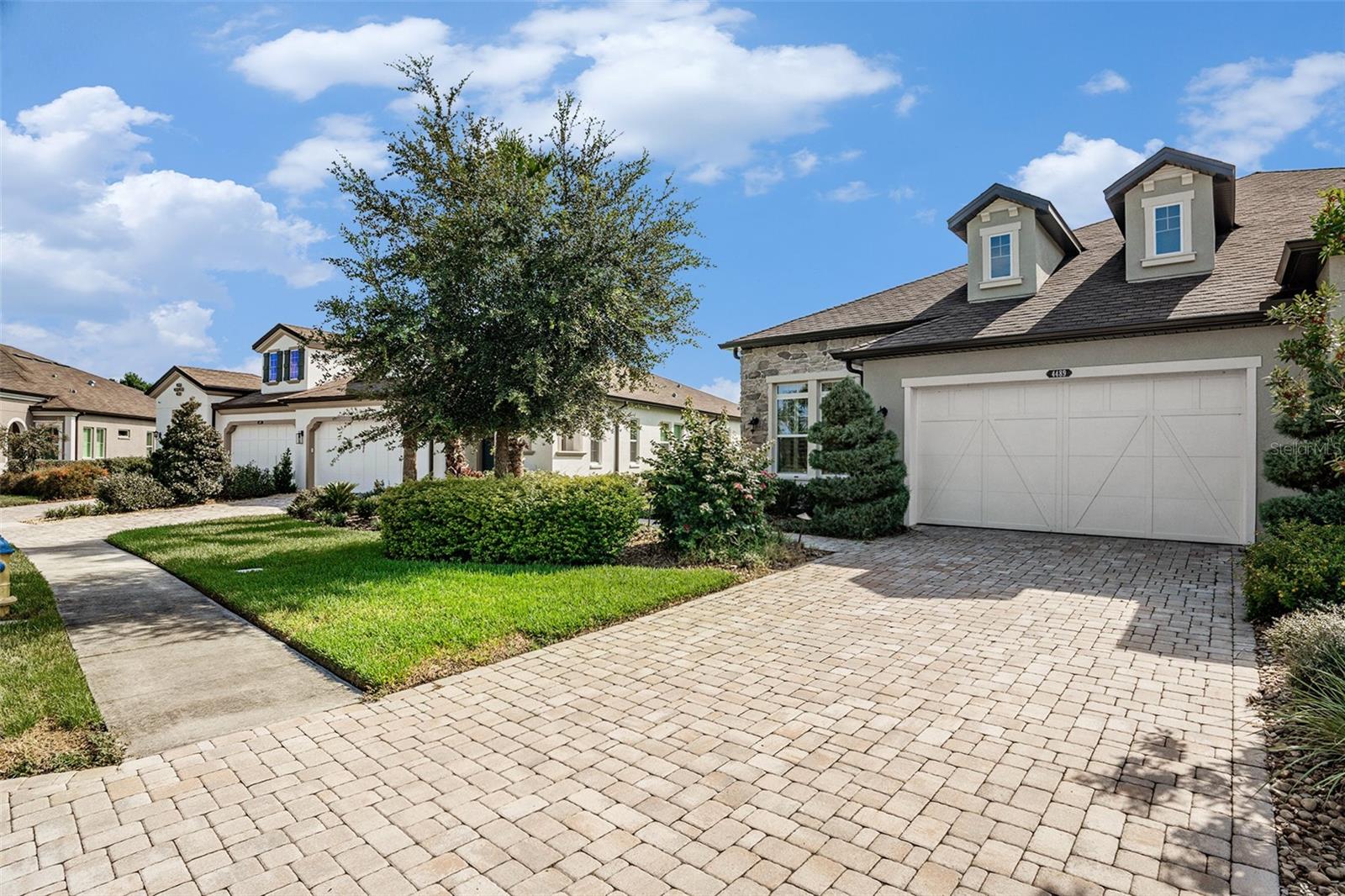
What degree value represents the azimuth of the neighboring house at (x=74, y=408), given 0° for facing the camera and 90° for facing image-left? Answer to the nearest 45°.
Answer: approximately 45°

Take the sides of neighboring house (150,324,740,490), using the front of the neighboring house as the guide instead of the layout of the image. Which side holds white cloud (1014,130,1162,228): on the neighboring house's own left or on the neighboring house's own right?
on the neighboring house's own left

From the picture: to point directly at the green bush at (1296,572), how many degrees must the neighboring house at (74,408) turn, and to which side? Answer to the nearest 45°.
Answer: approximately 45° to its left

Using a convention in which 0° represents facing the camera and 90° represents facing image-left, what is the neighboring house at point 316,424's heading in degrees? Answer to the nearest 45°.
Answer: approximately 45°
